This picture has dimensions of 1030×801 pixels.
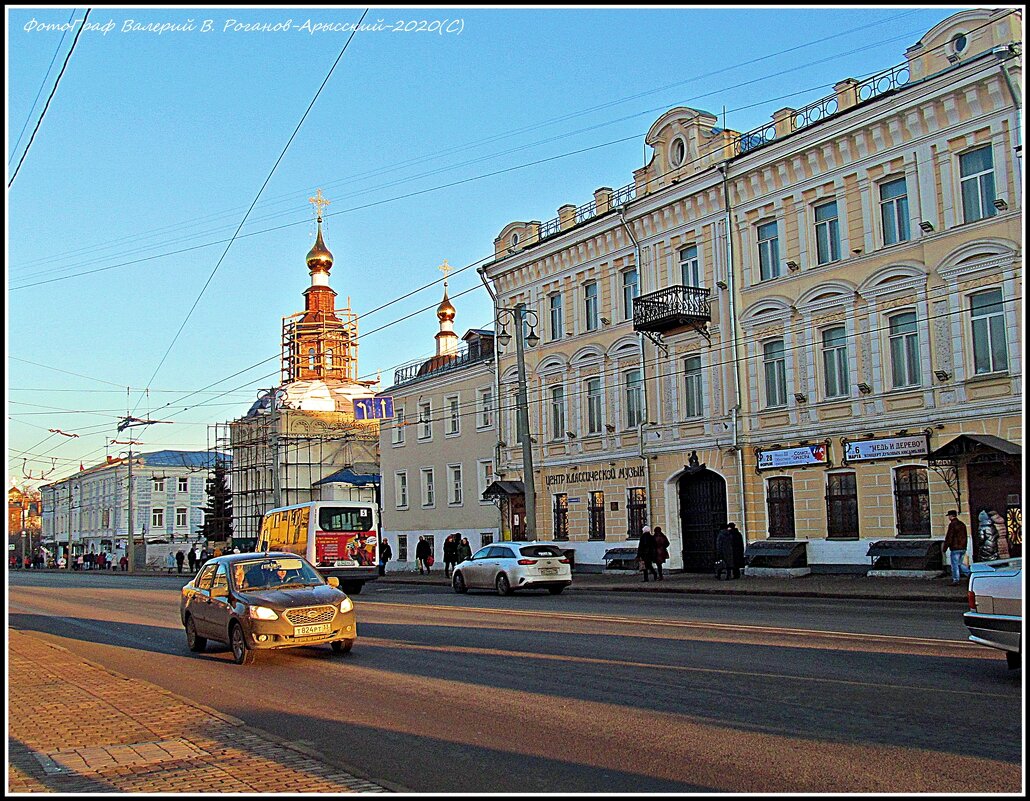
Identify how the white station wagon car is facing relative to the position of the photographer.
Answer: facing away from the viewer and to the left of the viewer

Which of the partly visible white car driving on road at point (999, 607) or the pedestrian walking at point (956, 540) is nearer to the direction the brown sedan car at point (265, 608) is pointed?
the partly visible white car driving on road

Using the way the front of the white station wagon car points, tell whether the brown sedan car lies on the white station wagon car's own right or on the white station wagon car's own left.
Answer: on the white station wagon car's own left

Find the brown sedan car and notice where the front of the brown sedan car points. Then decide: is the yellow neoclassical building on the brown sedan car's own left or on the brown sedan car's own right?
on the brown sedan car's own left

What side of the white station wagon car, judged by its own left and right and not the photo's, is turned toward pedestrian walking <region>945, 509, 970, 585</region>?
back

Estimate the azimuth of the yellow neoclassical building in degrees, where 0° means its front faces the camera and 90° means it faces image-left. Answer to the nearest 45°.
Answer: approximately 45°

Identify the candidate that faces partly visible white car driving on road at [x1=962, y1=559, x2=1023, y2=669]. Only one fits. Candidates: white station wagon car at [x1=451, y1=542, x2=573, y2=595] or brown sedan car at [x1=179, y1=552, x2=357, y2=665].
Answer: the brown sedan car
